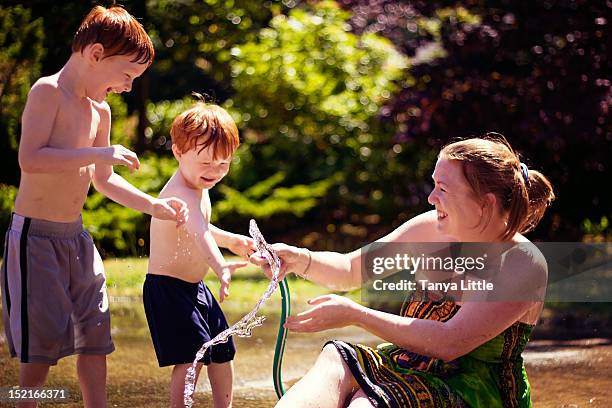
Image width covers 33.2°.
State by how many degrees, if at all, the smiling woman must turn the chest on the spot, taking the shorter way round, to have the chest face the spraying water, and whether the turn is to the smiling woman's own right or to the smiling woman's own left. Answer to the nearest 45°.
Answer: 0° — they already face it

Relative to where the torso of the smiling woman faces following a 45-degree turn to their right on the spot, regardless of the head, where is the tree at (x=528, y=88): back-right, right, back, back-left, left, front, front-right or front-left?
front-right

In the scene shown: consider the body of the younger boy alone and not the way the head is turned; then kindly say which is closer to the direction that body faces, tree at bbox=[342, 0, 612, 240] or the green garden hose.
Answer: the green garden hose

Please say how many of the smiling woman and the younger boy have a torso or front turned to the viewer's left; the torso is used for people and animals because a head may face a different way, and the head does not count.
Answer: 1

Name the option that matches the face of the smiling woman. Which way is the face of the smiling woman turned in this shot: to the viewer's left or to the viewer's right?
to the viewer's left

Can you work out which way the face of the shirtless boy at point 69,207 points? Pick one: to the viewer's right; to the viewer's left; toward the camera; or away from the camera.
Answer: to the viewer's right

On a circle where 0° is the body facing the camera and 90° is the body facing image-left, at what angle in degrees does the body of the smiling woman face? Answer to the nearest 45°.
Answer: approximately 90°

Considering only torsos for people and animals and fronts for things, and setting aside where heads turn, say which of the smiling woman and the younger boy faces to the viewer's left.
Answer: the smiling woman

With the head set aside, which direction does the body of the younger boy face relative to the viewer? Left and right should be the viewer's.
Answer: facing the viewer and to the right of the viewer

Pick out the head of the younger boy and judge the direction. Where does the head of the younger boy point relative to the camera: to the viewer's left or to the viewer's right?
to the viewer's right

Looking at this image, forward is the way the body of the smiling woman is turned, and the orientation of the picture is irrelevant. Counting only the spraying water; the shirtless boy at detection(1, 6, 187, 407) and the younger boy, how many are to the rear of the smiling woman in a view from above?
0

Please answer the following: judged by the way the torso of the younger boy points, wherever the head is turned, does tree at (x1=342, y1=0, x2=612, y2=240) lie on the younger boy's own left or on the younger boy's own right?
on the younger boy's own left
